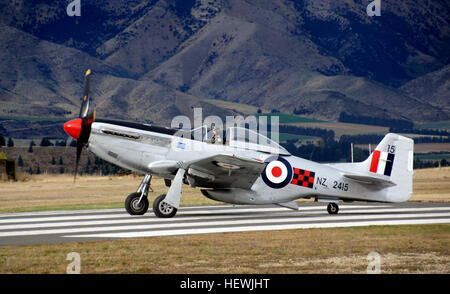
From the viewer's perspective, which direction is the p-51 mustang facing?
to the viewer's left
